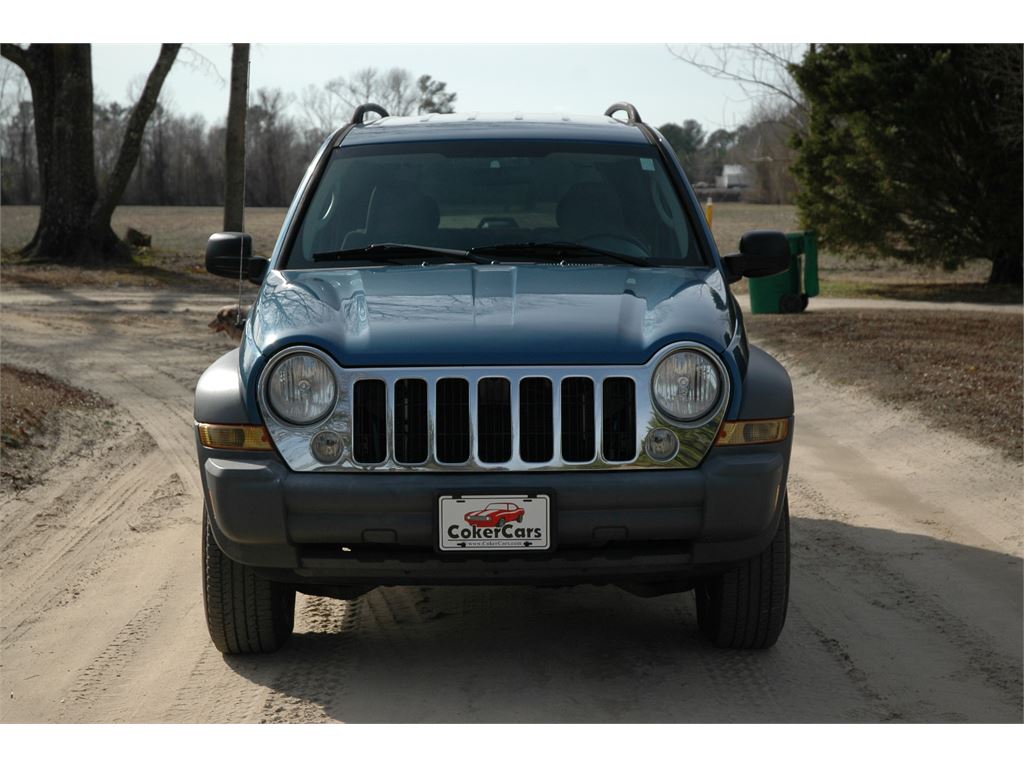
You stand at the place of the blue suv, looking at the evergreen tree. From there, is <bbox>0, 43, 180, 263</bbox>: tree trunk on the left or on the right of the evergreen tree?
left

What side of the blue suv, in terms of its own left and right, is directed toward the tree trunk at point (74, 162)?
back

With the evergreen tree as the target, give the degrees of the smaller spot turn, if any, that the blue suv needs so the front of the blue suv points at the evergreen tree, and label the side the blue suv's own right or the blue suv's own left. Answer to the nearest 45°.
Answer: approximately 180°

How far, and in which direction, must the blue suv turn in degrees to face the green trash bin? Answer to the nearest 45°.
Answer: approximately 180°

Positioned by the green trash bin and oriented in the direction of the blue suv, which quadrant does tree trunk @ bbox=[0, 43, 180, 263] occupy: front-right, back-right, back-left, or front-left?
back-right

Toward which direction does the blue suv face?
toward the camera
